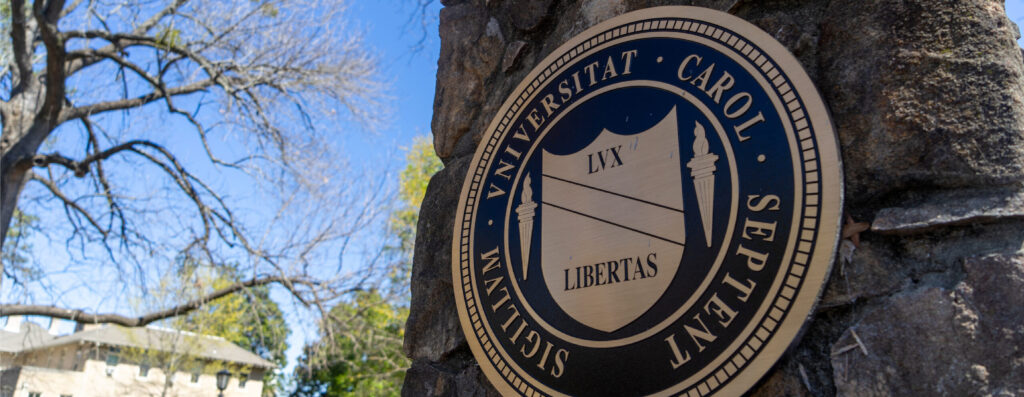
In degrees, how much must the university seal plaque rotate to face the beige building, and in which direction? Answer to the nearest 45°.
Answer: approximately 90° to its right

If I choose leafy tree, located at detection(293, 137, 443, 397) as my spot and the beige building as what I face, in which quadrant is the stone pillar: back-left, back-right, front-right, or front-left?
back-left

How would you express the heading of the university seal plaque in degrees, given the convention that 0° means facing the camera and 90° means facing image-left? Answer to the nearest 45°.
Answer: approximately 45°

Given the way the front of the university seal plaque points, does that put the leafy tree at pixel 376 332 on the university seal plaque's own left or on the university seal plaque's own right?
on the university seal plaque's own right
